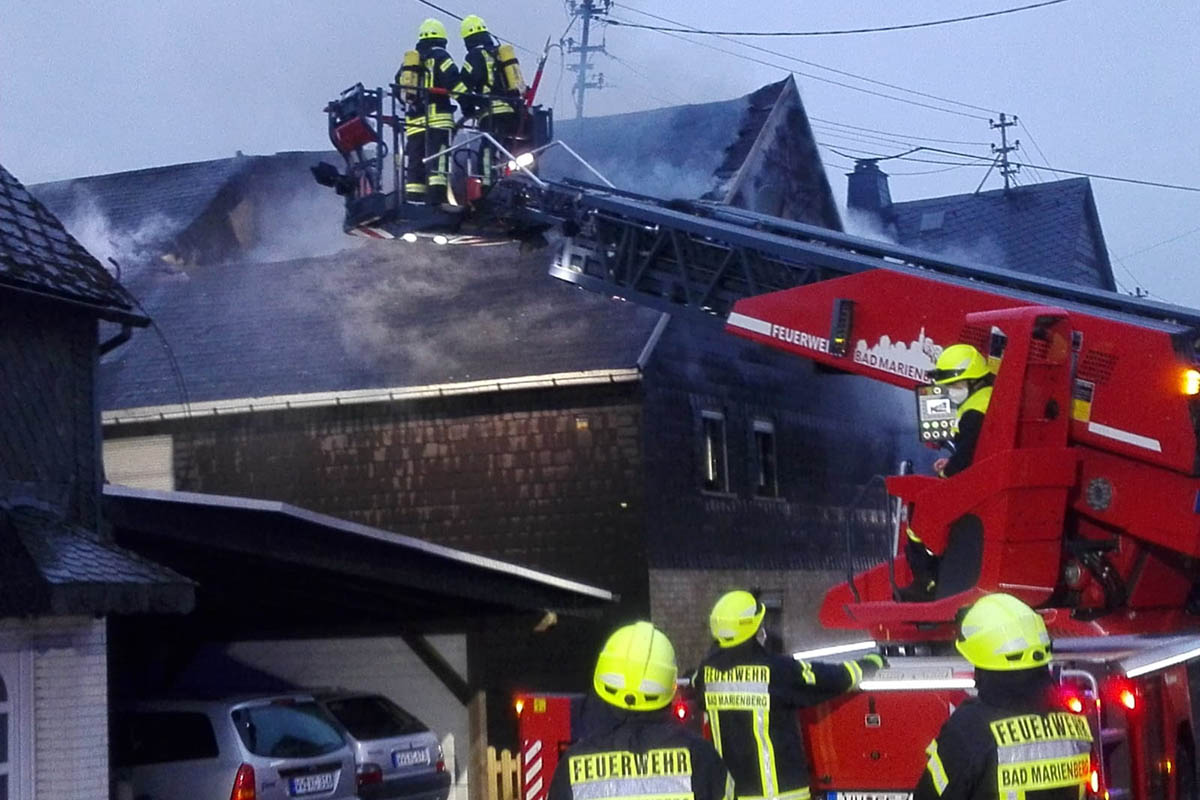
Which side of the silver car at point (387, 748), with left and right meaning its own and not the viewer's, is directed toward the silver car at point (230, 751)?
left

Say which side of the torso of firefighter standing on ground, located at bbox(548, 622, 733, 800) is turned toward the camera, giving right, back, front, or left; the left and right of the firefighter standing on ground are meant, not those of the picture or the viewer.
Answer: back

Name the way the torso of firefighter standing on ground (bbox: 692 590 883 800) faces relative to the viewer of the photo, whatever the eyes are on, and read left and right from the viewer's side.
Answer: facing away from the viewer and to the right of the viewer

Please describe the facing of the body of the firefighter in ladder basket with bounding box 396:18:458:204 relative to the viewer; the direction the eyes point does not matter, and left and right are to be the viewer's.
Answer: facing away from the viewer and to the right of the viewer

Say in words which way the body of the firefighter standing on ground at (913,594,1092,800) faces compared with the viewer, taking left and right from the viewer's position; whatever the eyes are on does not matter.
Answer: facing away from the viewer and to the left of the viewer

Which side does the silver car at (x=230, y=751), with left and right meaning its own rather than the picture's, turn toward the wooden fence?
right

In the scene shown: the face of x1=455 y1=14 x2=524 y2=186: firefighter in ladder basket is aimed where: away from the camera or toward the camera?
away from the camera

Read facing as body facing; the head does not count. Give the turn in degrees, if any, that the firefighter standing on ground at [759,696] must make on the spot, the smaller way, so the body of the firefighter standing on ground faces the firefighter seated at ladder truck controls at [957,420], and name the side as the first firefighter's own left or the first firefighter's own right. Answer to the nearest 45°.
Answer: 0° — they already face them

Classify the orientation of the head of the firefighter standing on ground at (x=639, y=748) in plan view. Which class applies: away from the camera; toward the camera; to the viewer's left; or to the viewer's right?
away from the camera
